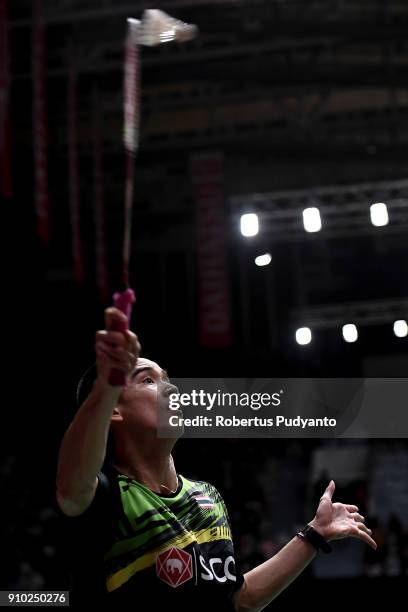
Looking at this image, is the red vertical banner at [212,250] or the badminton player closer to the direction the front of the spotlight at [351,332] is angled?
the badminton player

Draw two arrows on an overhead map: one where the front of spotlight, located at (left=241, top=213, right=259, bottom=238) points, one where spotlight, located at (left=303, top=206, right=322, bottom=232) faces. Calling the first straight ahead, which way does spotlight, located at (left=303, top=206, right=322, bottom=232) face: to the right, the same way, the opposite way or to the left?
the same way

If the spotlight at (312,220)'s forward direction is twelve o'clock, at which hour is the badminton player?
The badminton player is roughly at 12 o'clock from the spotlight.

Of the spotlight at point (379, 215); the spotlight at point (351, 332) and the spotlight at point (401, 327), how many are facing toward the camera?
3

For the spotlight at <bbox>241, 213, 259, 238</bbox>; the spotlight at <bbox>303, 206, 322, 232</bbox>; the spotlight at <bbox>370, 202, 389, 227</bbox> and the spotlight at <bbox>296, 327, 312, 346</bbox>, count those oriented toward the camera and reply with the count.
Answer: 4

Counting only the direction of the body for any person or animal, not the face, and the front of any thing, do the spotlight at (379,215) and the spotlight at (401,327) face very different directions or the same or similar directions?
same or similar directions

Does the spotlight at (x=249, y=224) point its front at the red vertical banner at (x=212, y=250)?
no

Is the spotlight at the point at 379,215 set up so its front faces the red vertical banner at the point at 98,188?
no

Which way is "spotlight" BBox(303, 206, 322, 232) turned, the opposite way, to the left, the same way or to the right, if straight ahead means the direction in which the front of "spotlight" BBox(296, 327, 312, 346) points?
the same way

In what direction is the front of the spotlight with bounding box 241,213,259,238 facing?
toward the camera

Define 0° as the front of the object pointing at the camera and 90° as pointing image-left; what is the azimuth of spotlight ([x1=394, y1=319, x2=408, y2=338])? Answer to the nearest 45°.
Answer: approximately 0°

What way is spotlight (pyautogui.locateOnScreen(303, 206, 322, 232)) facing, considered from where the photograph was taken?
facing the viewer

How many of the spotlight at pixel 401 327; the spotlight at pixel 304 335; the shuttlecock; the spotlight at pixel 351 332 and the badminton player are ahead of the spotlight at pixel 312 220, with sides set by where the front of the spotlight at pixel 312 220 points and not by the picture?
2

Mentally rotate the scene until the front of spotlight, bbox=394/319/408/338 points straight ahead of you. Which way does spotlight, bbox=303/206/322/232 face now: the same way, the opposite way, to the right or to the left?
the same way
